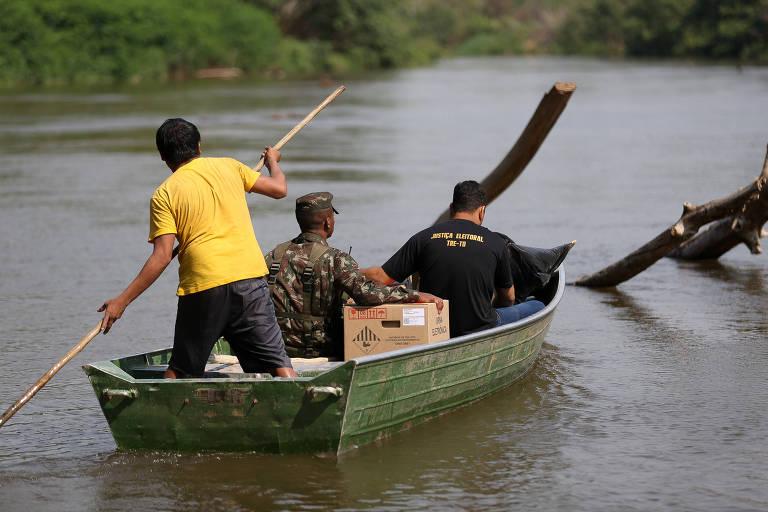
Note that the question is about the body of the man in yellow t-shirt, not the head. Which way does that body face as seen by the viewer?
away from the camera

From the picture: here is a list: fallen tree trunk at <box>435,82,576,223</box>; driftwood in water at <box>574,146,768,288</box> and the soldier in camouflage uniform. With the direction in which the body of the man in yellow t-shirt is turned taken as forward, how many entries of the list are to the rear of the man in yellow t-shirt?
0

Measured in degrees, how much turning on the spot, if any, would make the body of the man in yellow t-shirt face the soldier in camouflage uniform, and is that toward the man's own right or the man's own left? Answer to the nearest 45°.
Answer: approximately 45° to the man's own right

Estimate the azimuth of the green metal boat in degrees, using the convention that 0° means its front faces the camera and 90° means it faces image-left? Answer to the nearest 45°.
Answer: approximately 225°

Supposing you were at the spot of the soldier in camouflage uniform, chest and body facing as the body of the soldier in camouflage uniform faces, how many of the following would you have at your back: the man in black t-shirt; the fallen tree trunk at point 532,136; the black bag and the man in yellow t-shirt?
1

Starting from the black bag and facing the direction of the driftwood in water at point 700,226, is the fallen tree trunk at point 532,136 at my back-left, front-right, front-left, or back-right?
front-left

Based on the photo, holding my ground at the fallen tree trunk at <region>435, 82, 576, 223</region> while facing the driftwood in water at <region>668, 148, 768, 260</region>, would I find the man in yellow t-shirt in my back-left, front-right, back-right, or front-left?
back-right

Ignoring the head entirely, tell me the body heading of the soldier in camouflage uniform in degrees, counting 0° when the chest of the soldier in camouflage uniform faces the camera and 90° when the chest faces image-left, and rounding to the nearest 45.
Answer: approximately 225°

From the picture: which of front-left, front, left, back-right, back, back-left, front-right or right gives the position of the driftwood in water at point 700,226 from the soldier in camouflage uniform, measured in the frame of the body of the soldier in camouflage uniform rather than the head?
front

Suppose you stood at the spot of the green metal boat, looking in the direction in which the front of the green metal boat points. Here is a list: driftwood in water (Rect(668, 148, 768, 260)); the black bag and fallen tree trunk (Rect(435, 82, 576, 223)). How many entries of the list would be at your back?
0

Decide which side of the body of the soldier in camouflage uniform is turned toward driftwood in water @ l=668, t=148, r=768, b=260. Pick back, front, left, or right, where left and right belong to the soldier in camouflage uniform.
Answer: front

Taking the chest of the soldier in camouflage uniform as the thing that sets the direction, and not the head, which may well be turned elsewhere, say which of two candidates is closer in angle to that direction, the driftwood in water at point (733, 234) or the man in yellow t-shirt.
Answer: the driftwood in water

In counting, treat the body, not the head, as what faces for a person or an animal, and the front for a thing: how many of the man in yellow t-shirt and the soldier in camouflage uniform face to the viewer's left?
0

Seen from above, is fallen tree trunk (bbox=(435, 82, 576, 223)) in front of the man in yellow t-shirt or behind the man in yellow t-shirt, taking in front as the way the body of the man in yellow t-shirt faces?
in front
